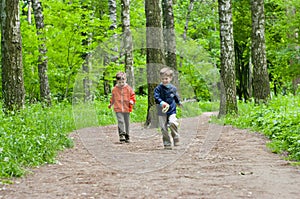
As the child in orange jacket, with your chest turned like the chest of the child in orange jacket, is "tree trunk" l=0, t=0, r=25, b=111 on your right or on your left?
on your right

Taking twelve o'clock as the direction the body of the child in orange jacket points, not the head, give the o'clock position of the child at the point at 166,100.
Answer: The child is roughly at 11 o'clock from the child in orange jacket.

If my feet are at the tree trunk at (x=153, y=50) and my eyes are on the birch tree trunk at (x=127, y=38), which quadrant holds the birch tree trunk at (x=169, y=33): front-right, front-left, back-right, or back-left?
front-right

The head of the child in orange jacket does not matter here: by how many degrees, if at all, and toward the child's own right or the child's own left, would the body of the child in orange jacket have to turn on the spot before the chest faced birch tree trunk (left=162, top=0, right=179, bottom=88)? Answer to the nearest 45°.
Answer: approximately 180°

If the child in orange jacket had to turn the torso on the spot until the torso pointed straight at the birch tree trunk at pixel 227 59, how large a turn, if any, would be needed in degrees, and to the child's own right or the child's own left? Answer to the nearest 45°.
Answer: approximately 135° to the child's own left

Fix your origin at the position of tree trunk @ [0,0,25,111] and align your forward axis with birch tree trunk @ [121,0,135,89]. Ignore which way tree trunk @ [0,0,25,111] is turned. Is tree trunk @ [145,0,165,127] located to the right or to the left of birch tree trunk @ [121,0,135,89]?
right

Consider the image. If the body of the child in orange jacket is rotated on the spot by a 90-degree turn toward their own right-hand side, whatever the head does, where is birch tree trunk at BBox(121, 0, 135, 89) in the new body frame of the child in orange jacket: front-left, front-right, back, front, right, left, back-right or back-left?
right

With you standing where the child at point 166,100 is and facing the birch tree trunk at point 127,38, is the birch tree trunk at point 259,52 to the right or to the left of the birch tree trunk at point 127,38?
right

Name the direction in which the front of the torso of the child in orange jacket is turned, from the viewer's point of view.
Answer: toward the camera

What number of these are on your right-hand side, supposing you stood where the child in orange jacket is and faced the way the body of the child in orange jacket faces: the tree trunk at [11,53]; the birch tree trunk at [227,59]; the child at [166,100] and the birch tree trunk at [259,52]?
1

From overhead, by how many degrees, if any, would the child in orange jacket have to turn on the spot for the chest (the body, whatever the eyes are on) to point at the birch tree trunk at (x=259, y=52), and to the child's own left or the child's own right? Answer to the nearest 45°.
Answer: approximately 135° to the child's own left

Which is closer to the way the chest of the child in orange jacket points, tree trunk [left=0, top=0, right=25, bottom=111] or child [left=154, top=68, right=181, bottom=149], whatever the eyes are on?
the child

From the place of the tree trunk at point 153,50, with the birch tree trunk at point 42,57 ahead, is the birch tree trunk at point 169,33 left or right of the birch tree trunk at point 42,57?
right

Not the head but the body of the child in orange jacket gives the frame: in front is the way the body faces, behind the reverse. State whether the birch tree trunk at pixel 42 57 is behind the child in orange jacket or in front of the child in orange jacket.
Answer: behind

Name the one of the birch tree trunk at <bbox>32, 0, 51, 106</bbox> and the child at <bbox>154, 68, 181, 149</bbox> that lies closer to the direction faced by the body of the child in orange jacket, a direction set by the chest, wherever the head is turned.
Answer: the child
